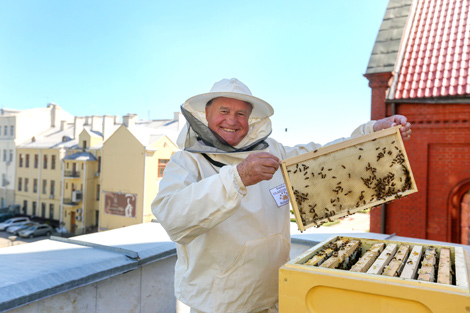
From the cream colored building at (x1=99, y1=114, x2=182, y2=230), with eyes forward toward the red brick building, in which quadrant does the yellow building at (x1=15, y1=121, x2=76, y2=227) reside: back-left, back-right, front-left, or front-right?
back-right

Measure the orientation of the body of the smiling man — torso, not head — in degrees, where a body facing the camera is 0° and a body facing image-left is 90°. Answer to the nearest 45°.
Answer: approximately 315°

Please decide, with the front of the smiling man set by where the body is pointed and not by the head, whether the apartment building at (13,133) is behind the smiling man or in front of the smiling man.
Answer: behind

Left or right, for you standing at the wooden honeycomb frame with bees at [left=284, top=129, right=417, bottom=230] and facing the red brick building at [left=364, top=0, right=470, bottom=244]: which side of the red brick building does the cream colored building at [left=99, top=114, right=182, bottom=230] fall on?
left

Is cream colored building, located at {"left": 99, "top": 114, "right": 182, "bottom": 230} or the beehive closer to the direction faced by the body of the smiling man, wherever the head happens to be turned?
the beehive

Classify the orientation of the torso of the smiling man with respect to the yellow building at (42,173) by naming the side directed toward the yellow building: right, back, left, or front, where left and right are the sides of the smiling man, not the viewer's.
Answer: back

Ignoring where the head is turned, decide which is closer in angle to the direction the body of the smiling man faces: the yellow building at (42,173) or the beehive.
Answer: the beehive

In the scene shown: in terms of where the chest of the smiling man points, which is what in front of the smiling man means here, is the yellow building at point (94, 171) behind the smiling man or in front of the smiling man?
behind

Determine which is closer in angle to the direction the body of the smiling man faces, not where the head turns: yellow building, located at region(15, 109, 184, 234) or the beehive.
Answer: the beehive
